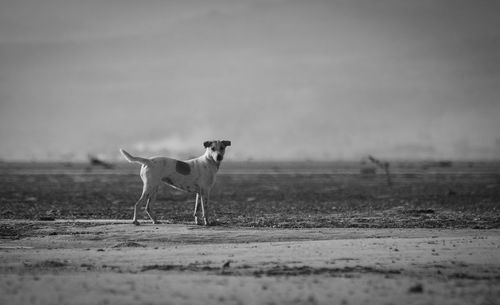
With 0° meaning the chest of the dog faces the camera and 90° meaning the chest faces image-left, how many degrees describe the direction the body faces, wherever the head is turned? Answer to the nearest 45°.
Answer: approximately 270°
